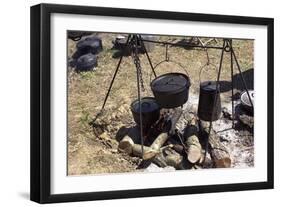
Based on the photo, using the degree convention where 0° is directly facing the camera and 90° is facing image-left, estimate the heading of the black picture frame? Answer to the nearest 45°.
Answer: approximately 315°
